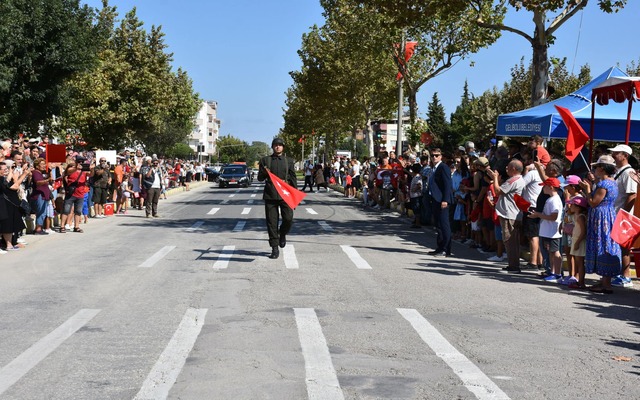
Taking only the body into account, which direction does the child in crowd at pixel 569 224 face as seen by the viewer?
to the viewer's left

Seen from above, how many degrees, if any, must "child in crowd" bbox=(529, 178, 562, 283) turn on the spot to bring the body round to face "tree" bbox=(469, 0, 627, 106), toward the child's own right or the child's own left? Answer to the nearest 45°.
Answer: approximately 90° to the child's own right

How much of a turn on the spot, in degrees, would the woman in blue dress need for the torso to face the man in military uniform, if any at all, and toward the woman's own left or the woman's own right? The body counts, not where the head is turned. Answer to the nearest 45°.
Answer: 0° — they already face them

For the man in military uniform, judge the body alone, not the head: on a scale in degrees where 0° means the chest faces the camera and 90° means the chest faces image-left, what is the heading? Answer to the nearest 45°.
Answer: approximately 0°

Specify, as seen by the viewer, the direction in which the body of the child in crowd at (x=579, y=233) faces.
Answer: to the viewer's left

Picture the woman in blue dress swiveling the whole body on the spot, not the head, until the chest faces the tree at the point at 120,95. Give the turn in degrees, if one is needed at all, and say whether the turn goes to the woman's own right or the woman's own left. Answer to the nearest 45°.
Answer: approximately 45° to the woman's own right

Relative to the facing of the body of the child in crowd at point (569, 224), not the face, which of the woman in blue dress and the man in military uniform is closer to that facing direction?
the man in military uniform

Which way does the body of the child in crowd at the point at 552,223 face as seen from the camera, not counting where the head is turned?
to the viewer's left

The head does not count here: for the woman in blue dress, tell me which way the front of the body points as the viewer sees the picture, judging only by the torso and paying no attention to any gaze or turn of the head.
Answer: to the viewer's left

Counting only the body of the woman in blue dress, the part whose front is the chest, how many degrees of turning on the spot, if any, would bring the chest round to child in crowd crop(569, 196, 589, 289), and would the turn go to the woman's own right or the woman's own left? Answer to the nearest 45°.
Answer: approximately 45° to the woman's own right
